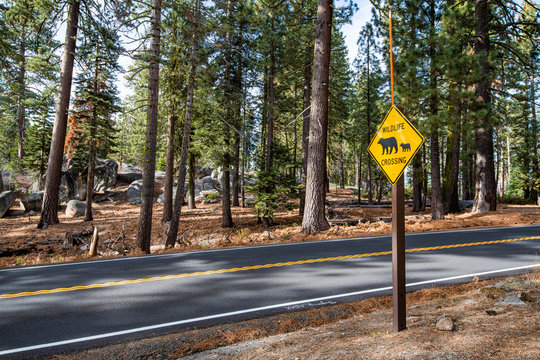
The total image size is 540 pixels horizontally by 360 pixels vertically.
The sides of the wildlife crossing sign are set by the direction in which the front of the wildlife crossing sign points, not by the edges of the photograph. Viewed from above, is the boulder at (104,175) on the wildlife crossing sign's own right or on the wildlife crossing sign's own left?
on the wildlife crossing sign's own right

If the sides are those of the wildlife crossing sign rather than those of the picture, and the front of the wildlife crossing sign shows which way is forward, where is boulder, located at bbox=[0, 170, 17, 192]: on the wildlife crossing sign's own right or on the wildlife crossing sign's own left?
on the wildlife crossing sign's own right

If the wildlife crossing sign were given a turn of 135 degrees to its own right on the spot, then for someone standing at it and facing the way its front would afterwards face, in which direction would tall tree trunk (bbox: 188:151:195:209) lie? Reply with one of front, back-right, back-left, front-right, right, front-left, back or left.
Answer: front-left

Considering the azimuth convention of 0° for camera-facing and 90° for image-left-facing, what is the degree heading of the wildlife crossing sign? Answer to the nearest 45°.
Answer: approximately 45°

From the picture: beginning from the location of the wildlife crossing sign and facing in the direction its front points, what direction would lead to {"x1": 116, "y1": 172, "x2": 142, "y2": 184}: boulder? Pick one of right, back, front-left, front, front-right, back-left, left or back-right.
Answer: right

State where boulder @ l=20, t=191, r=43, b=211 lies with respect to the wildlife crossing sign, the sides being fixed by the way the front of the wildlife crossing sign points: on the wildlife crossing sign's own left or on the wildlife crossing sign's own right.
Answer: on the wildlife crossing sign's own right

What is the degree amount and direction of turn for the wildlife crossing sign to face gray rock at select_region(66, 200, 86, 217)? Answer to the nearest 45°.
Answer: approximately 90° to its right
